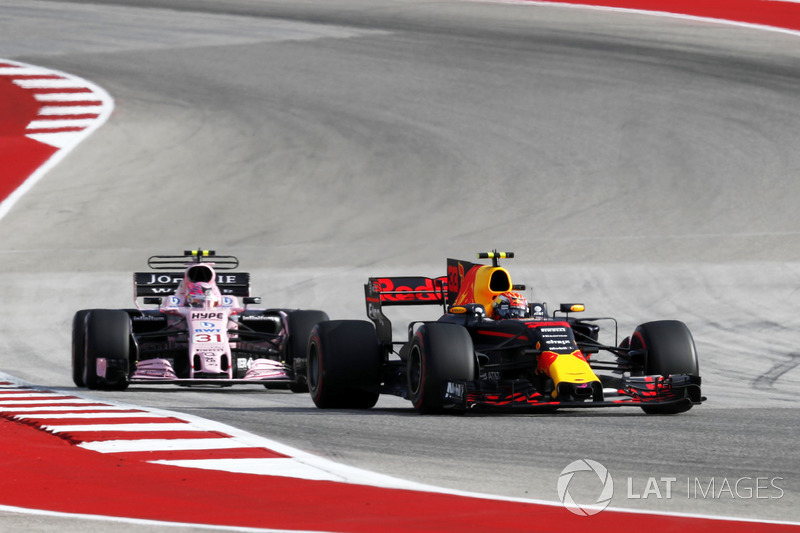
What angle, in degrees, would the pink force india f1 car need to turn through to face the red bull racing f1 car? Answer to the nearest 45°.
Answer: approximately 45° to its left

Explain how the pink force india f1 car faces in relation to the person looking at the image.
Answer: facing the viewer
